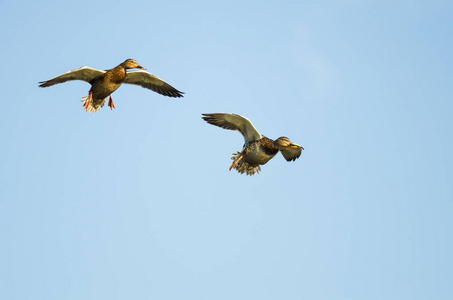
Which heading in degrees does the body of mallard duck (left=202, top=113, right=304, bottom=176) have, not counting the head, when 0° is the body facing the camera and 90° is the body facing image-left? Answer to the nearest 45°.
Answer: approximately 315°

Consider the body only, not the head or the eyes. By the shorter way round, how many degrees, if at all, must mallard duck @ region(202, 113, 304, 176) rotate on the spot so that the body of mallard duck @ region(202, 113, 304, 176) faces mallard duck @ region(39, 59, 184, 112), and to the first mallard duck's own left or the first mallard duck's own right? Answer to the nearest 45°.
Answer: approximately 135° to the first mallard duck's own right

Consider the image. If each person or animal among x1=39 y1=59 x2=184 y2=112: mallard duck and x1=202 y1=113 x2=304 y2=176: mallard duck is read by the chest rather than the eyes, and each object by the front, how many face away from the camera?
0

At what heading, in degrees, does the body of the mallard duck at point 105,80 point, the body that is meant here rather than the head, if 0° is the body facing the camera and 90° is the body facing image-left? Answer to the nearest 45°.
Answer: approximately 315°

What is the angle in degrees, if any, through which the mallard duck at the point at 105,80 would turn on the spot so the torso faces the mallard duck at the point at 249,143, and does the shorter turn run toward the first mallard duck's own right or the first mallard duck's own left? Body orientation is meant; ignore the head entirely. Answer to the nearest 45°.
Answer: approximately 45° to the first mallard duck's own left
